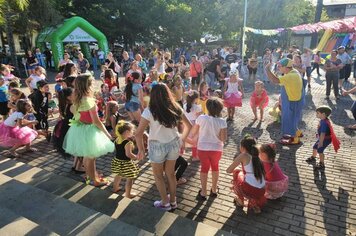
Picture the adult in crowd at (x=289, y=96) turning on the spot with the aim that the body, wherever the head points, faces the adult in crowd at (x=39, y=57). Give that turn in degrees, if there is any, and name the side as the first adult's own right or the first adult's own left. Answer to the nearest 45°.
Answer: approximately 45° to the first adult's own right

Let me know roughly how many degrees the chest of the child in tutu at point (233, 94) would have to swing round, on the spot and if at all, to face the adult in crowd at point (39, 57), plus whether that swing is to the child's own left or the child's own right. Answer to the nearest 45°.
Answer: approximately 135° to the child's own right

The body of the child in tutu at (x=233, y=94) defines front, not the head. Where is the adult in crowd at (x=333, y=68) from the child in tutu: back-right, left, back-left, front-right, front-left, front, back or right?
back-left

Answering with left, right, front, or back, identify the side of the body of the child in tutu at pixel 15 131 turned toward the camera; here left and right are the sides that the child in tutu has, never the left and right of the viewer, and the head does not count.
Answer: right

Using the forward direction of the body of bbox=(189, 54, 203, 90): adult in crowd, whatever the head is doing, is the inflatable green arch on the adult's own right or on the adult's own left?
on the adult's own right

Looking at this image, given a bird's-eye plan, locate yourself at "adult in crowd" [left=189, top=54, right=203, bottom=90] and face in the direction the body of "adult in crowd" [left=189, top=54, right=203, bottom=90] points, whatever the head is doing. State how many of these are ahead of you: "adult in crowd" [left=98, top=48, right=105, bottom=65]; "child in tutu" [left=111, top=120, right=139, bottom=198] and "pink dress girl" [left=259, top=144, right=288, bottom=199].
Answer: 2

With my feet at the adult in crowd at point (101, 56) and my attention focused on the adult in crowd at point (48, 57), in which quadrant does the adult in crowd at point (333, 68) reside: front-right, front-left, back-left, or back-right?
back-left

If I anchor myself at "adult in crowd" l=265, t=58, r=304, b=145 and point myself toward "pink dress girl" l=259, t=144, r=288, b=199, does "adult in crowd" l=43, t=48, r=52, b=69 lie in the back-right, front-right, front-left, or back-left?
back-right

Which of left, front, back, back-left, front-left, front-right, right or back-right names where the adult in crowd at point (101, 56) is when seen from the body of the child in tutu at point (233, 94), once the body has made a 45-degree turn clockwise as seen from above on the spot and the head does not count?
right

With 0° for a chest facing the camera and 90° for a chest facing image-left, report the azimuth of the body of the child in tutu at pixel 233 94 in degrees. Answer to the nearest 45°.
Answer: approximately 0°
